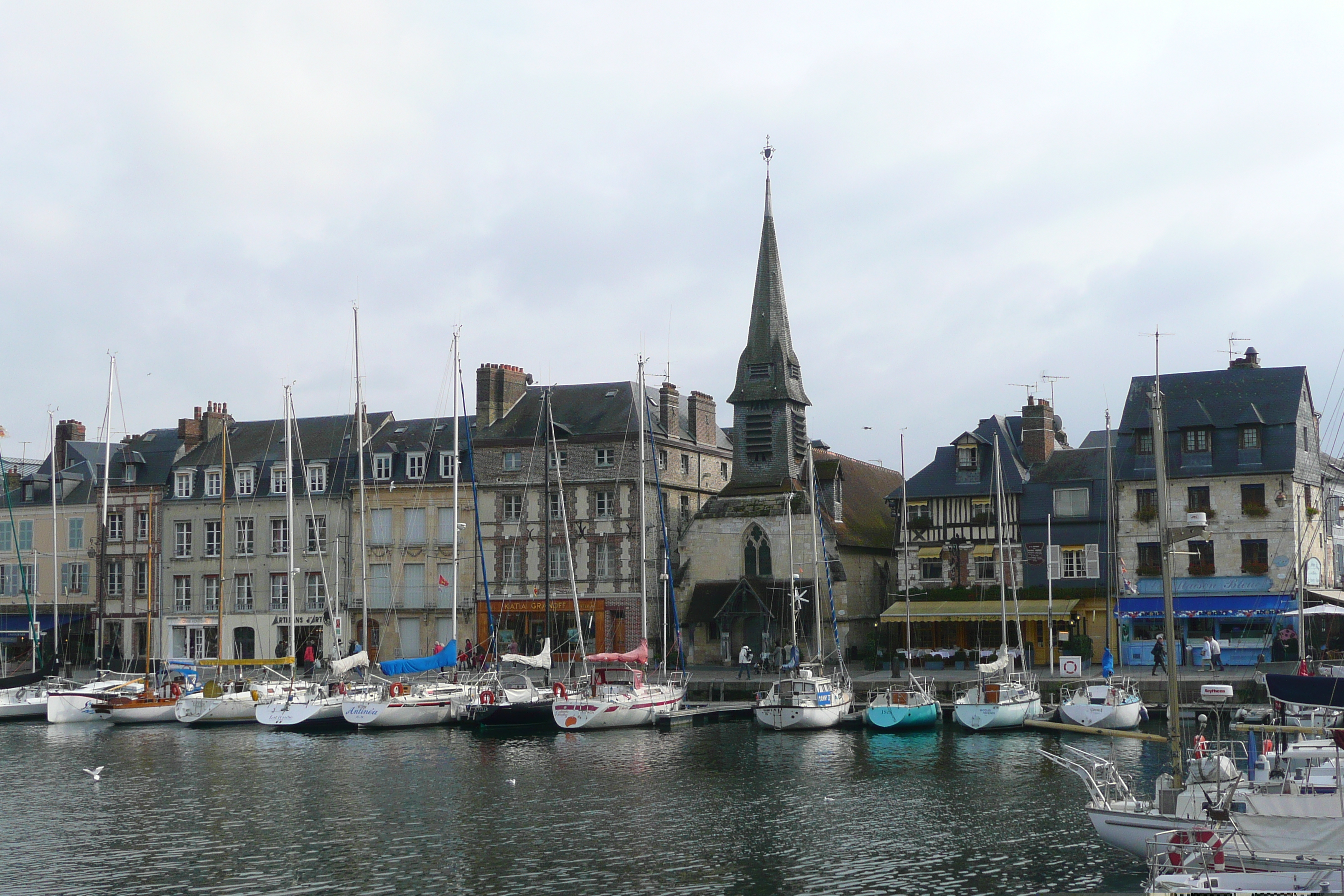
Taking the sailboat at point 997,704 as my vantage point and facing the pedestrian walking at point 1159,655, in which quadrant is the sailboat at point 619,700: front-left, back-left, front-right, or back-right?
back-left

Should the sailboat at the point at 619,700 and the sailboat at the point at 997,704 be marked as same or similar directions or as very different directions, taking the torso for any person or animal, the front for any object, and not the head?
same or similar directions

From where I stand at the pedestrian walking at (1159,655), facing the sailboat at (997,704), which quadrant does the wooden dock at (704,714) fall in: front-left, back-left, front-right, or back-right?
front-right

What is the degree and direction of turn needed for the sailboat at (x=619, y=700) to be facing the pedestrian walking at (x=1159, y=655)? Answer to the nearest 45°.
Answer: approximately 45° to its right

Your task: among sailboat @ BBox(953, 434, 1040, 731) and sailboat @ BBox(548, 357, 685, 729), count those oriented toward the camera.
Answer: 0

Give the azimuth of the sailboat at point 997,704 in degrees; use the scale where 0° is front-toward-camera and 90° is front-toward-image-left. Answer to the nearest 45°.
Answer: approximately 225°

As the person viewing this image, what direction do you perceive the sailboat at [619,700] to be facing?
facing away from the viewer and to the right of the viewer

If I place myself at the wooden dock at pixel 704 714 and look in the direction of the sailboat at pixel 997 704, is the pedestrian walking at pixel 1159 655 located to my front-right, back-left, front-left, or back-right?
front-left

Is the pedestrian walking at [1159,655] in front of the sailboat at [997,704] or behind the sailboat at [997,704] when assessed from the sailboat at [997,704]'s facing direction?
in front

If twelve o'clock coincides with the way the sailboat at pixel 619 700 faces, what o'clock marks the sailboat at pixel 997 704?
the sailboat at pixel 997 704 is roughly at 2 o'clock from the sailboat at pixel 619 700.
